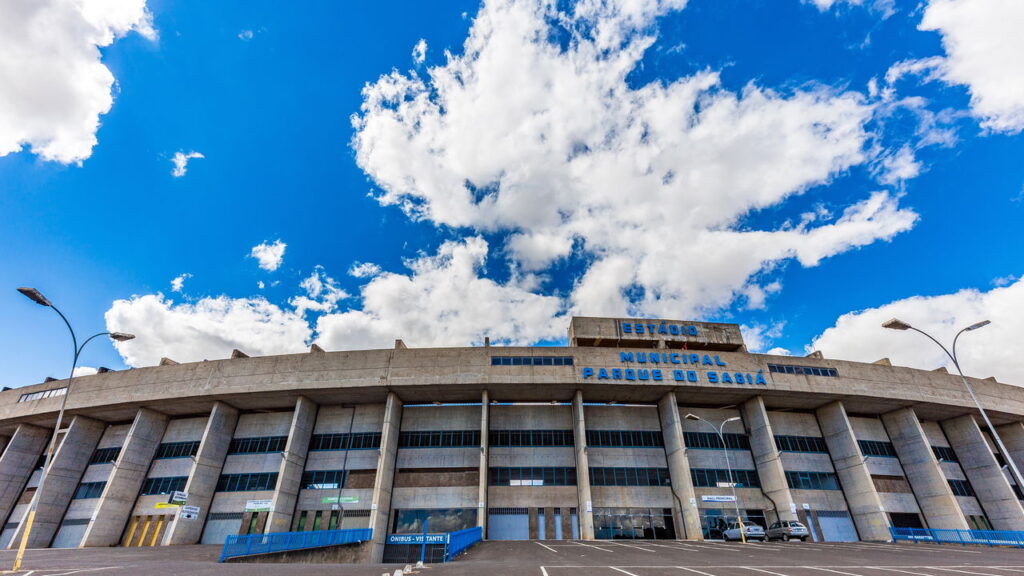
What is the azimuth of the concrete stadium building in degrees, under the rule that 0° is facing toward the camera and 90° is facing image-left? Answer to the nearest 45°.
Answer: approximately 0°

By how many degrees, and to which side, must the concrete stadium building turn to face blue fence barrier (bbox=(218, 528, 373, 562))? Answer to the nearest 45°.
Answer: approximately 45° to its right

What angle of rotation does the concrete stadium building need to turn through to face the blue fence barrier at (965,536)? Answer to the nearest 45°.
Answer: approximately 90° to its left
